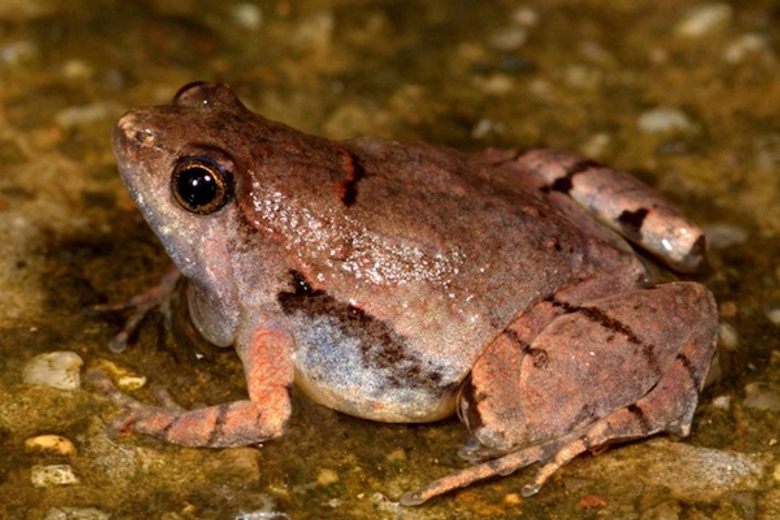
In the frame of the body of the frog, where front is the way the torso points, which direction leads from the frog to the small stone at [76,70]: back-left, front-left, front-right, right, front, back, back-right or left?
front-right

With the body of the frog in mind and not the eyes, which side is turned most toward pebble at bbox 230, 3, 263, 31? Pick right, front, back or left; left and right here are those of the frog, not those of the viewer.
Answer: right

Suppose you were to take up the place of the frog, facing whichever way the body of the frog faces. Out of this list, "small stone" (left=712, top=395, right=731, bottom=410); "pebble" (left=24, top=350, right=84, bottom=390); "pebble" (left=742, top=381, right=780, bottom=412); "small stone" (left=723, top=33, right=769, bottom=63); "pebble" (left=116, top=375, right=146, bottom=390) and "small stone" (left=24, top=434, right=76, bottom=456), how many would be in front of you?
3

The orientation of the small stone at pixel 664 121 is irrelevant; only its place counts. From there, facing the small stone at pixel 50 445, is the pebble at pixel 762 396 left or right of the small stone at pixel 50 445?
left

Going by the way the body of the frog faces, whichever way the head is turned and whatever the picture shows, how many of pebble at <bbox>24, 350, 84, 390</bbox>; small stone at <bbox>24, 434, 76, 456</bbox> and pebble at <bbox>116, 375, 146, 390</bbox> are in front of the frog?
3

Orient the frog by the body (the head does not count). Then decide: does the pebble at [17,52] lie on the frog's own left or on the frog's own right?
on the frog's own right

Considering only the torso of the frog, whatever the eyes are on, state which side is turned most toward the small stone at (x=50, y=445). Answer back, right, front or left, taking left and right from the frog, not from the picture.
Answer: front

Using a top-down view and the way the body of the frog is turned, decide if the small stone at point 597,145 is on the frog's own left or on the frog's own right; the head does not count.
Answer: on the frog's own right

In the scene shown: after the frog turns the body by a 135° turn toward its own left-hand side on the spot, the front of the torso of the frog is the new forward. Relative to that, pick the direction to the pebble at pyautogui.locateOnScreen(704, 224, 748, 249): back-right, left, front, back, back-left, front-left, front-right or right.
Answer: left

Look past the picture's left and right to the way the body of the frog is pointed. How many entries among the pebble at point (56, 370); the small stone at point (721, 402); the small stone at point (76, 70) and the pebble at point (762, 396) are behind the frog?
2

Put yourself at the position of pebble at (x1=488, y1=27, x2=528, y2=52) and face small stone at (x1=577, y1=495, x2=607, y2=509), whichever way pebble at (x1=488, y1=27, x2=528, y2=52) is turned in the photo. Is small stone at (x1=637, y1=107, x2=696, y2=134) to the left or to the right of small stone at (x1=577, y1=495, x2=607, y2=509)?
left

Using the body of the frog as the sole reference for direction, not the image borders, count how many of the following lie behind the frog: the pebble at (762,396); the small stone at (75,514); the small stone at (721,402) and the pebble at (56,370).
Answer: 2

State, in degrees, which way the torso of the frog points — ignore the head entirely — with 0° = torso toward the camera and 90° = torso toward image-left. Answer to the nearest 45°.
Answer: approximately 90°

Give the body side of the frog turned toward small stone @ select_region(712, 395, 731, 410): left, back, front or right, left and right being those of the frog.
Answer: back

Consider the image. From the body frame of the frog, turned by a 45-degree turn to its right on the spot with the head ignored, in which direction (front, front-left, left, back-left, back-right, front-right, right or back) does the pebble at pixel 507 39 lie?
front-right

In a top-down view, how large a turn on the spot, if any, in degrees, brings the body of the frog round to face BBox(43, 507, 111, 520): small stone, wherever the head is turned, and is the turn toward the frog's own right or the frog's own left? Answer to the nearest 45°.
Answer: approximately 45° to the frog's own left

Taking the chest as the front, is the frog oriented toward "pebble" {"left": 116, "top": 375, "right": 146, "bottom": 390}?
yes

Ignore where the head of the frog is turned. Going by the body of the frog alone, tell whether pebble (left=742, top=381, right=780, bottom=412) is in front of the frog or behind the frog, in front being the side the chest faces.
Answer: behind

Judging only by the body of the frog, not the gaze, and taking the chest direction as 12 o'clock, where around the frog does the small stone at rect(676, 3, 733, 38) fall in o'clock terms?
The small stone is roughly at 4 o'clock from the frog.

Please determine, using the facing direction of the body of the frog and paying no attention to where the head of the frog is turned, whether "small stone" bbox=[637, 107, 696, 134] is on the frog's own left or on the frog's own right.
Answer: on the frog's own right
